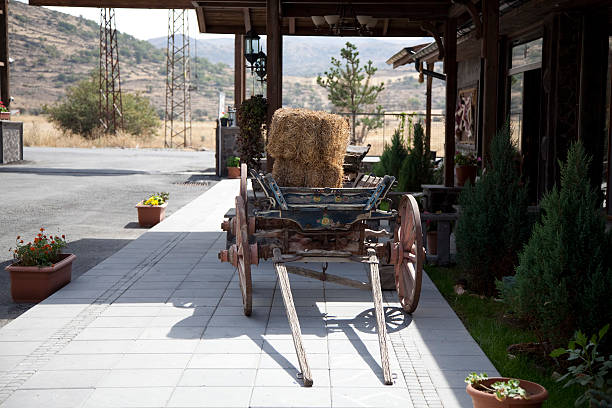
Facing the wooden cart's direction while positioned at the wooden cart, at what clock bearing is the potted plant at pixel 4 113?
The potted plant is roughly at 5 o'clock from the wooden cart.

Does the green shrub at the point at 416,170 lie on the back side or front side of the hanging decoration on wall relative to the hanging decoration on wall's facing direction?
on the front side

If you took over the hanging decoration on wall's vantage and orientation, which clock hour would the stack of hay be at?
The stack of hay is roughly at 11 o'clock from the hanging decoration on wall.

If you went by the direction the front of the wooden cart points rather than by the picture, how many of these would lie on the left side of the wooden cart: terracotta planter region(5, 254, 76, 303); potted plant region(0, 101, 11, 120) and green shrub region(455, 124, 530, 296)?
1

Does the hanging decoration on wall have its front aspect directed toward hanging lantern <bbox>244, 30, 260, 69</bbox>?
yes

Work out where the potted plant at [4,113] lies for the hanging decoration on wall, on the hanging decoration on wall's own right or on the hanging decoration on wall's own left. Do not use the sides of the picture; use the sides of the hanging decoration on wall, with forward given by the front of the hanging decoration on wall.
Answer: on the hanging decoration on wall's own right

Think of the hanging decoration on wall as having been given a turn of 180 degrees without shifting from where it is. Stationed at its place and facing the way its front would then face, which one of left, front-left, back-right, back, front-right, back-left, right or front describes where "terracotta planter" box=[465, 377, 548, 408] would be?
back-right

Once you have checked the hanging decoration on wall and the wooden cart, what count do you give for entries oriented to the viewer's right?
0

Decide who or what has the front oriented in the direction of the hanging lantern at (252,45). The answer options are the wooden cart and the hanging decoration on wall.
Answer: the hanging decoration on wall

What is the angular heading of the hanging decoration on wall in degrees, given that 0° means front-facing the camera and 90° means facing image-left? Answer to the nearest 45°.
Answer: approximately 45°

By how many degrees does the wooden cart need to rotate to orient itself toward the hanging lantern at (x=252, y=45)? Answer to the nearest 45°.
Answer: approximately 180°

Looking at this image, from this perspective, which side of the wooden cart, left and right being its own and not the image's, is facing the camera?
front

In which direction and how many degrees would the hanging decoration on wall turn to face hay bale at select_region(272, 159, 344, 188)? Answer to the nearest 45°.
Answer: approximately 45° to its left

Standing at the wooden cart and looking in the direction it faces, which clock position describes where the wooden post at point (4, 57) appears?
The wooden post is roughly at 5 o'clock from the wooden cart.
